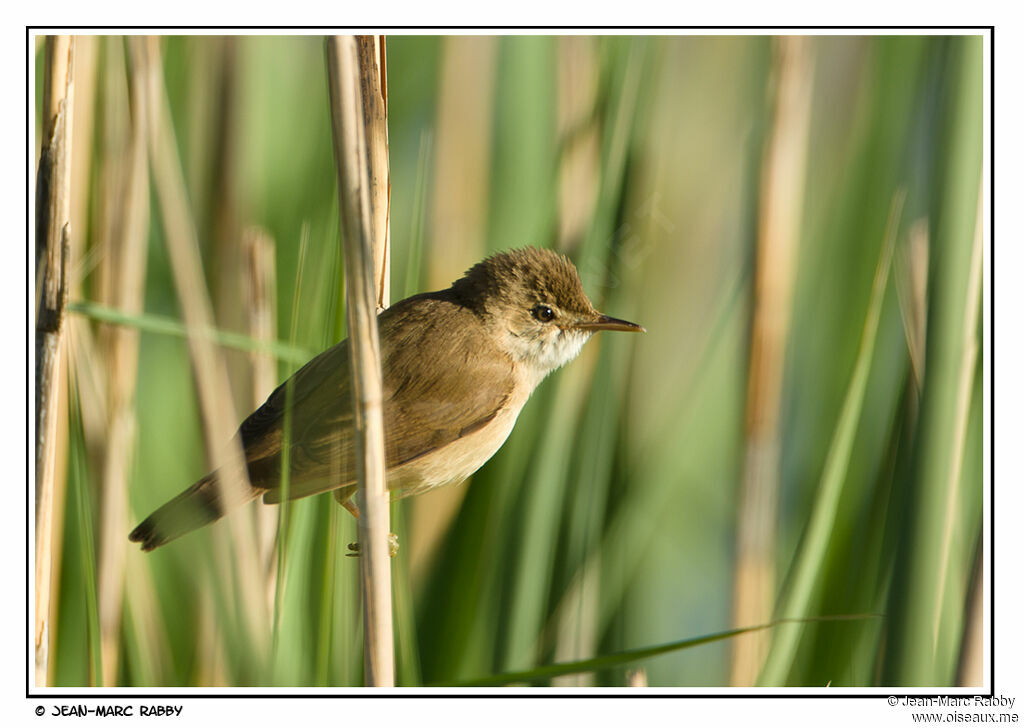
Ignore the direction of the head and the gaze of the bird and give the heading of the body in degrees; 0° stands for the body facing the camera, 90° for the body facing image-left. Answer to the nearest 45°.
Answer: approximately 270°
